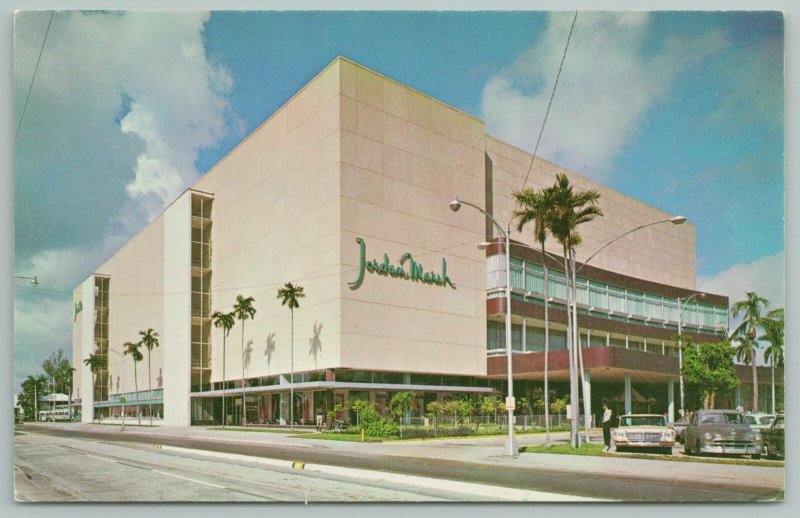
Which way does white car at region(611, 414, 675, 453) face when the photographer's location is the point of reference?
facing the viewer

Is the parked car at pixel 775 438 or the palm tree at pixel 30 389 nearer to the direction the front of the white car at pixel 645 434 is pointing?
the parked car

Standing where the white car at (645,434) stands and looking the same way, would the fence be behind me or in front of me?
behind

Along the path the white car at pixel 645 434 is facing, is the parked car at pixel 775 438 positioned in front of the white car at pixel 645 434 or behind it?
in front

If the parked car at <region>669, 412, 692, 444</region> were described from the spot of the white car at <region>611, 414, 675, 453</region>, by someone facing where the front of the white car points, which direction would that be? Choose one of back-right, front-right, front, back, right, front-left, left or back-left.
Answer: back

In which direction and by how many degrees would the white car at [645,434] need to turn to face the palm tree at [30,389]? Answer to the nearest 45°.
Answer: approximately 90° to its right

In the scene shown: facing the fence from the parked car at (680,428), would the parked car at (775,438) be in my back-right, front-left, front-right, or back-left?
back-left
